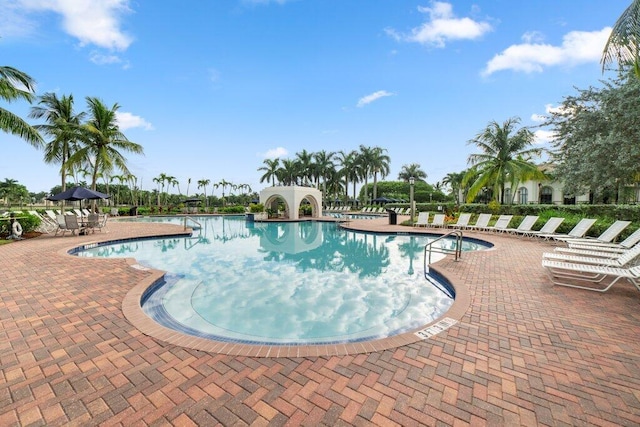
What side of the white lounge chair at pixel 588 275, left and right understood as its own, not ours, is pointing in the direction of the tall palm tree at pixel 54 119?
front

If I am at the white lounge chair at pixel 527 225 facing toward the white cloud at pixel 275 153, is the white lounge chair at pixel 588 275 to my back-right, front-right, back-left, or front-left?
back-left

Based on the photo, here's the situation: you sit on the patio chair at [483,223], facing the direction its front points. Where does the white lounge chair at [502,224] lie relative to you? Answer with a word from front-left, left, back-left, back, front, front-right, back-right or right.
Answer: left

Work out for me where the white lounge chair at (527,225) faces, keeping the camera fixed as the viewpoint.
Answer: facing the viewer and to the left of the viewer

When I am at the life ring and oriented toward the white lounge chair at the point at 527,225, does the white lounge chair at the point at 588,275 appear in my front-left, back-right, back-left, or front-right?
front-right

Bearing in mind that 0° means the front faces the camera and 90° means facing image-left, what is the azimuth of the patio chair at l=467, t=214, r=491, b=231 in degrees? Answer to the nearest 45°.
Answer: approximately 45°

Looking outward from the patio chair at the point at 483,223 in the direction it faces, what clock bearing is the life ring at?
The life ring is roughly at 12 o'clock from the patio chair.

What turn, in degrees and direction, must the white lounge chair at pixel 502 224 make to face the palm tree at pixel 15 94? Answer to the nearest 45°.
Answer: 0° — it already faces it

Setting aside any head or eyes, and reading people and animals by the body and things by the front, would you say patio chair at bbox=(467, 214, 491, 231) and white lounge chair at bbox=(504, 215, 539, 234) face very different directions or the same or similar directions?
same or similar directions

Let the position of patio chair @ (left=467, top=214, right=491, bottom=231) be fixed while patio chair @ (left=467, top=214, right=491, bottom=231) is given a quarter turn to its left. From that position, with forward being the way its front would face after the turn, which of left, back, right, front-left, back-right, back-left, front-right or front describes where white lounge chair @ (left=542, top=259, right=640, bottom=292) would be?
front-right

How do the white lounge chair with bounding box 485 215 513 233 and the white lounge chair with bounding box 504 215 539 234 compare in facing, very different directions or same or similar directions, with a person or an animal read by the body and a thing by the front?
same or similar directions

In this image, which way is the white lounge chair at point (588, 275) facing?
to the viewer's left

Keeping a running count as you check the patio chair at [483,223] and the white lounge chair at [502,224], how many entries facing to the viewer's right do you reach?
0
